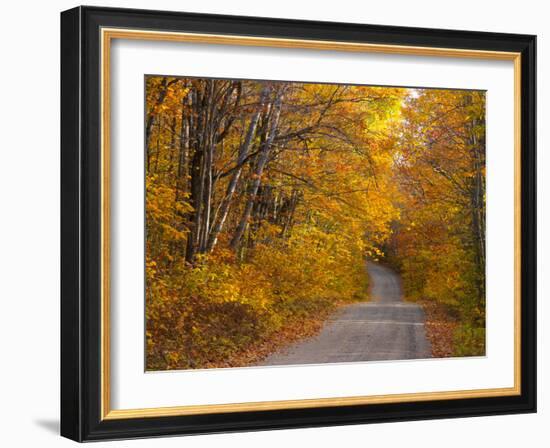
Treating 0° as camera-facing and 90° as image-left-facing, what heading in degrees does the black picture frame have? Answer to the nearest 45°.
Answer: approximately 315°
